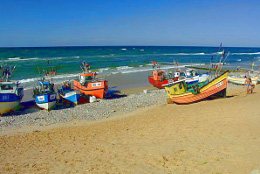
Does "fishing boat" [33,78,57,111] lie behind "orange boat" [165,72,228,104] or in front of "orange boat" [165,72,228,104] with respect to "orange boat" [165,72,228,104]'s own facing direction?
behind

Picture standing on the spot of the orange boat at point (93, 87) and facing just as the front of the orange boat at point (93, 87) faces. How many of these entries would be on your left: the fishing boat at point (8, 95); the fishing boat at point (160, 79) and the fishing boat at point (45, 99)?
1

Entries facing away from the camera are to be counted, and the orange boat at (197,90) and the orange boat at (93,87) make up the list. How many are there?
0

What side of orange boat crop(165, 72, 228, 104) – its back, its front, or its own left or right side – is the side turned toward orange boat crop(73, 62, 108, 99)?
back

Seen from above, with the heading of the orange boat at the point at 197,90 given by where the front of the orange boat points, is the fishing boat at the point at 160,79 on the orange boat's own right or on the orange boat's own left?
on the orange boat's own left

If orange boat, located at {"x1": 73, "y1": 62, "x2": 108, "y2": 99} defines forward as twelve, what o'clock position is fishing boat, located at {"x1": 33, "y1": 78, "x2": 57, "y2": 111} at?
The fishing boat is roughly at 3 o'clock from the orange boat.

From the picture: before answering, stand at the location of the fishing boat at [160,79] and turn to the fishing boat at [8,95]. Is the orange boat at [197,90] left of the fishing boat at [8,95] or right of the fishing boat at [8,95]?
left
